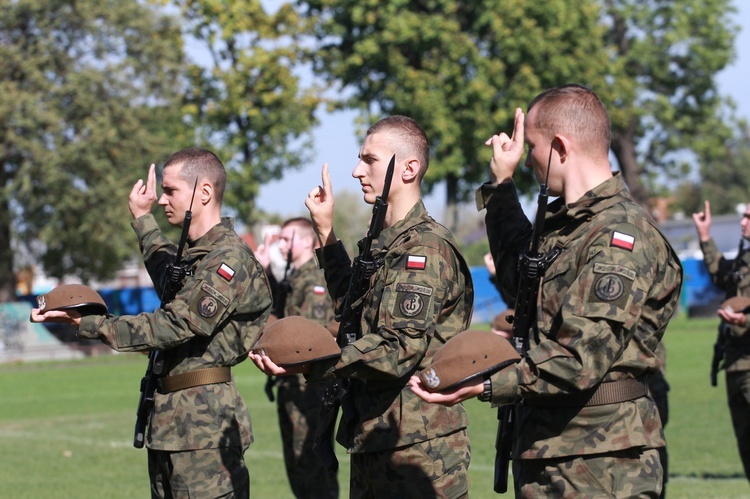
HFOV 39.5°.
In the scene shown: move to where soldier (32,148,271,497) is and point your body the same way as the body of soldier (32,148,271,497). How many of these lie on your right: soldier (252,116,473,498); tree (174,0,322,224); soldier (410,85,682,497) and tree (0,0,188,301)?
2

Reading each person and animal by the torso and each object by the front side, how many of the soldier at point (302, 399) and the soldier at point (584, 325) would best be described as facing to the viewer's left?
2

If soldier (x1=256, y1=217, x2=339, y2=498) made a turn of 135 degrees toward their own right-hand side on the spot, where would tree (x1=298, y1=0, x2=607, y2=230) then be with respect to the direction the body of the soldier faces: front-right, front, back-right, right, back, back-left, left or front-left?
front-left

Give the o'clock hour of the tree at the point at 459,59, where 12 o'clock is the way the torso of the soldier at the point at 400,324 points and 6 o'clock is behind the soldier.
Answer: The tree is roughly at 3 o'clock from the soldier.

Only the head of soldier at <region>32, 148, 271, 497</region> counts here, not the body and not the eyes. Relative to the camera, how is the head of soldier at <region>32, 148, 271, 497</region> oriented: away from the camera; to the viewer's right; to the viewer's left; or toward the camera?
to the viewer's left

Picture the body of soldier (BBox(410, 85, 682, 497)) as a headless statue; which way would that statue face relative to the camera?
to the viewer's left

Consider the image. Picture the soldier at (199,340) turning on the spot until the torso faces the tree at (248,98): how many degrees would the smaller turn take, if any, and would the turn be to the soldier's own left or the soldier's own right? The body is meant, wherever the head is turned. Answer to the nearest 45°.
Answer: approximately 90° to the soldier's own right

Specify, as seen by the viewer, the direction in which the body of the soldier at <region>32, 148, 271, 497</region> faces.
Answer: to the viewer's left

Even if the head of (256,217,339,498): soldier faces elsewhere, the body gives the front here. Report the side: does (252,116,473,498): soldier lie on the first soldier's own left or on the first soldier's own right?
on the first soldier's own left

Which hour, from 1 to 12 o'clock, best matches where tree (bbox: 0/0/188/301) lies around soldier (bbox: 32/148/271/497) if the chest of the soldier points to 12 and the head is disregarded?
The tree is roughly at 3 o'clock from the soldier.

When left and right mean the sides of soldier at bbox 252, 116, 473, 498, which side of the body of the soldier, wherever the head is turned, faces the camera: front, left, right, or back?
left

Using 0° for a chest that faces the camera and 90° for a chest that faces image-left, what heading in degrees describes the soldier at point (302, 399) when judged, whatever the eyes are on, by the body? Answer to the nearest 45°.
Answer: approximately 90°

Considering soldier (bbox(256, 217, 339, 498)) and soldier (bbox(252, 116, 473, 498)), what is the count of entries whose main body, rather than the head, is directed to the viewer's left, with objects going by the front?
2

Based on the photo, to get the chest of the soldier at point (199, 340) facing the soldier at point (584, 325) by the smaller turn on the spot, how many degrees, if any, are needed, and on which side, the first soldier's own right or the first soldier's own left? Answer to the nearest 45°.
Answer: approximately 135° to the first soldier's own left
